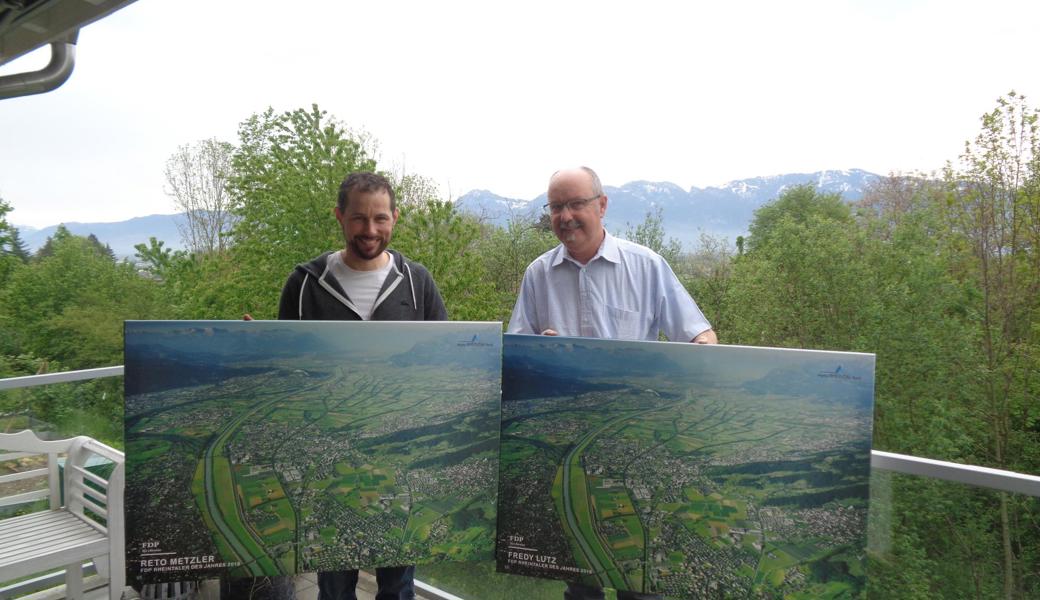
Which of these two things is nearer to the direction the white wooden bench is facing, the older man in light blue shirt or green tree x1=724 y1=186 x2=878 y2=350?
the older man in light blue shirt

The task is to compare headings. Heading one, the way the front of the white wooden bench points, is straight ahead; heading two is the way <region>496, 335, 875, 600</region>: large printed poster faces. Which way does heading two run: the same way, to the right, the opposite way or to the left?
to the right

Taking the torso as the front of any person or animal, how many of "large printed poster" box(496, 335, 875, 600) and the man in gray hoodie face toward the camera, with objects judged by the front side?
2

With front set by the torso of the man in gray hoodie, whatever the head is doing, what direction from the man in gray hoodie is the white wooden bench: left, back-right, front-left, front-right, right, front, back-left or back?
back-right

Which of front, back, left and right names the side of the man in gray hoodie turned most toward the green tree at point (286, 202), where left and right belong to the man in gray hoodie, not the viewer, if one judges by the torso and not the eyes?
back

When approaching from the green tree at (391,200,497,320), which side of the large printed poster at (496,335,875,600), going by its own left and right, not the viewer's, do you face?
back

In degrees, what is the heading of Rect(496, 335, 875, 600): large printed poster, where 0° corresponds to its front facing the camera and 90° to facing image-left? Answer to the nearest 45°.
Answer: approximately 0°

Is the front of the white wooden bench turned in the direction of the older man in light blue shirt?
no

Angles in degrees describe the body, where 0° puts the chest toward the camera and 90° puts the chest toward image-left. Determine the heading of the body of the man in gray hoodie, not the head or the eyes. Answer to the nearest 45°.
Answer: approximately 0°

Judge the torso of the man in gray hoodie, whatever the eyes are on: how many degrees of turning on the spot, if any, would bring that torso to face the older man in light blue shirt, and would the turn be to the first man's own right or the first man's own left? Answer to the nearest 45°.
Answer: approximately 90° to the first man's own left
